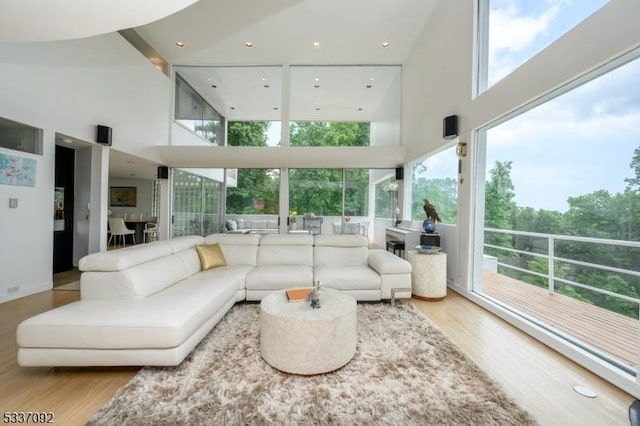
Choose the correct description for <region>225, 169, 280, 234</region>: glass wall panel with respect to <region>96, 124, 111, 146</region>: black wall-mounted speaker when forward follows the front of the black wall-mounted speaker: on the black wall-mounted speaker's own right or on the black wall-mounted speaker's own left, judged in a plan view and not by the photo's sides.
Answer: on the black wall-mounted speaker's own left

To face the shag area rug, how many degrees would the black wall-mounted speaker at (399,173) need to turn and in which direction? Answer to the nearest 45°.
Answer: approximately 45° to its left

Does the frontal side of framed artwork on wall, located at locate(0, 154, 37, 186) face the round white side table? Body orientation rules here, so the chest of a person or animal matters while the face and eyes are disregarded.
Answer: yes

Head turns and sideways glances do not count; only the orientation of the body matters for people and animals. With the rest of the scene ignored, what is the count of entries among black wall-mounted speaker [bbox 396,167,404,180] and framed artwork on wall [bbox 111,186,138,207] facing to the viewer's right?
0

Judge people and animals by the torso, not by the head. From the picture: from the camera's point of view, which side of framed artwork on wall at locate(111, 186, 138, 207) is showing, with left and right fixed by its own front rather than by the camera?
front

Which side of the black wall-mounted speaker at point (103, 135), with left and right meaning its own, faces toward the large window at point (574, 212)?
front

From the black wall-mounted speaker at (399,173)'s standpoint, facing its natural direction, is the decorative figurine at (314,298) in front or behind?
in front

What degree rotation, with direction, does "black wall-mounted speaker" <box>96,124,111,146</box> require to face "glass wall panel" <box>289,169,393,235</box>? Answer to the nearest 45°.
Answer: approximately 45° to its left

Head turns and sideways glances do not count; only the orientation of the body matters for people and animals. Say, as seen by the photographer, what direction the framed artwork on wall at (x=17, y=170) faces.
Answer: facing the viewer and to the right of the viewer

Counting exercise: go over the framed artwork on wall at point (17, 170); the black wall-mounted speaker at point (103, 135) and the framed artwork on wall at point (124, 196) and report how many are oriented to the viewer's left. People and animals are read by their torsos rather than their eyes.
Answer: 0

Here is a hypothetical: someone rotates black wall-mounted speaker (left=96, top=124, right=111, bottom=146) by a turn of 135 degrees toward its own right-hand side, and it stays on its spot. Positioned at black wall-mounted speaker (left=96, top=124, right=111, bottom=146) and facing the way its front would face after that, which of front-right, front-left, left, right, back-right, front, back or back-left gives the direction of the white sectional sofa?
left

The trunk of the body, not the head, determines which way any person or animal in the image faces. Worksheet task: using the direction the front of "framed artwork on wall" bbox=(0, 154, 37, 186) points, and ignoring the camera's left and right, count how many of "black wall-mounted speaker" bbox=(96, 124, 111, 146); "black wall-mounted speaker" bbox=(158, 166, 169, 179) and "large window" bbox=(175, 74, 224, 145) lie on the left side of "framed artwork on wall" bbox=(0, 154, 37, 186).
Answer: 3

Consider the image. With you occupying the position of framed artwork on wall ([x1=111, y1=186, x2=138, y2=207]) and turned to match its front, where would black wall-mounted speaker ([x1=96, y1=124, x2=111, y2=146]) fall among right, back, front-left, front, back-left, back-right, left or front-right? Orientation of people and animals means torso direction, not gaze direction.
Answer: front

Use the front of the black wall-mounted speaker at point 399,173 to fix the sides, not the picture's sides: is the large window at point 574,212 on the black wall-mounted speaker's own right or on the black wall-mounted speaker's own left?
on the black wall-mounted speaker's own left

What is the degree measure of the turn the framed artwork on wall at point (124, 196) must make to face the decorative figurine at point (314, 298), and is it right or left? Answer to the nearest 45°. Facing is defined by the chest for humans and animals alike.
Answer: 0° — it already faces it

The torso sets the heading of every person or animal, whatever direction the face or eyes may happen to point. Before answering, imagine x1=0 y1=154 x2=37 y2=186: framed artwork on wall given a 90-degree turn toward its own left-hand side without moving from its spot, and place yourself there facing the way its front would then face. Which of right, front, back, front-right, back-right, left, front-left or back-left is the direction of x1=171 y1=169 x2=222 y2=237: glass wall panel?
front
